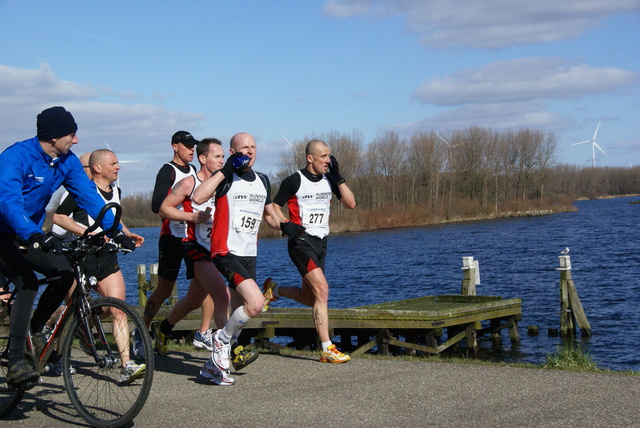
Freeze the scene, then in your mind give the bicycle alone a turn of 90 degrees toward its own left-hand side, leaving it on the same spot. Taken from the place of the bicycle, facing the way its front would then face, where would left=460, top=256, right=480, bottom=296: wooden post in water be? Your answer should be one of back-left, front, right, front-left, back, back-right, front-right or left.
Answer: front

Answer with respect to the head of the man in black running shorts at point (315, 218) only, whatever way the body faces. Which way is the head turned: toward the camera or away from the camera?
toward the camera

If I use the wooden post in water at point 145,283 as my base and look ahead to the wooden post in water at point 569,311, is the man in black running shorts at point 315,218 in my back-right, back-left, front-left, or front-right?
front-right

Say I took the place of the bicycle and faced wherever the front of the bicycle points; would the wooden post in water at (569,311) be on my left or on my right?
on my left

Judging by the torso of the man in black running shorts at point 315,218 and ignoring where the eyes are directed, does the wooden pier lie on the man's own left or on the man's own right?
on the man's own left

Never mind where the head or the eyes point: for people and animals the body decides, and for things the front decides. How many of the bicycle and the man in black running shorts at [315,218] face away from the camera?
0

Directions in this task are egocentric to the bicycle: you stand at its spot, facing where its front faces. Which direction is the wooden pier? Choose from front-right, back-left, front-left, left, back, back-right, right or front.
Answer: left

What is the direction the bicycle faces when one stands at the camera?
facing the viewer and to the right of the viewer

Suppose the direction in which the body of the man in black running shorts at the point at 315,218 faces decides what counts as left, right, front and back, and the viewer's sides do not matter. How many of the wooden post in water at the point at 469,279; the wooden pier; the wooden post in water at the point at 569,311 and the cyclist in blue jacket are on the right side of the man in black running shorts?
1

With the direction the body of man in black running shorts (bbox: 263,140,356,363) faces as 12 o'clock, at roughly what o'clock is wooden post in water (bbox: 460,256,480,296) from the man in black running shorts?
The wooden post in water is roughly at 8 o'clock from the man in black running shorts.

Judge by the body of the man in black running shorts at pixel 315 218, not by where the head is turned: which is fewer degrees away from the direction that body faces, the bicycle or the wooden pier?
the bicycle
